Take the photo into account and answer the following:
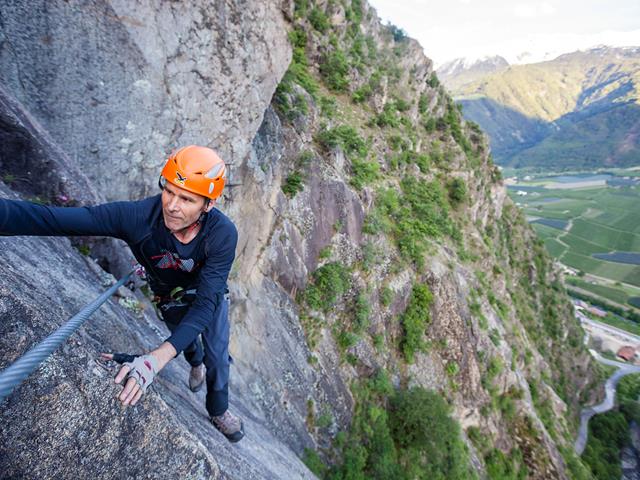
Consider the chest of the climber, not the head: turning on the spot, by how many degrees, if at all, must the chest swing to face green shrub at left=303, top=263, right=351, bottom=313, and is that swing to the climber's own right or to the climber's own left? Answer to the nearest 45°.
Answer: approximately 180°

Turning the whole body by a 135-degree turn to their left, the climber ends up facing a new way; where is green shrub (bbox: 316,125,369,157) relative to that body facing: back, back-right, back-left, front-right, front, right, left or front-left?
front-left

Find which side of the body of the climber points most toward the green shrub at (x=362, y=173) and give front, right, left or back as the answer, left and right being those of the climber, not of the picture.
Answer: back

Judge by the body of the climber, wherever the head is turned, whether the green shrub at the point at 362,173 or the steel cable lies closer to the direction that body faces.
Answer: the steel cable

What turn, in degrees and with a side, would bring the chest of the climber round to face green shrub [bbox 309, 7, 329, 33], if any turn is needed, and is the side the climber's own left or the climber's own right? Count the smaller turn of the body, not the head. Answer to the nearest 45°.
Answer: approximately 180°

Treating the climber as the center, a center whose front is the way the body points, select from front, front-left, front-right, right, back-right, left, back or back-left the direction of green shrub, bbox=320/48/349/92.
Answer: back

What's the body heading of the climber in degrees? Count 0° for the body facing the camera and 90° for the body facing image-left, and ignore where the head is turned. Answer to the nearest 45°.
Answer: approximately 45°

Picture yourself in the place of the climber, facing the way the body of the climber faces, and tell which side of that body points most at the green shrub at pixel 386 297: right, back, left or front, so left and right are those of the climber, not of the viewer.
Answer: back

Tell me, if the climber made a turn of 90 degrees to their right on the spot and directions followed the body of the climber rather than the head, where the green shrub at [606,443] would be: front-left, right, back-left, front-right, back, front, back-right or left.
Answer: back-right

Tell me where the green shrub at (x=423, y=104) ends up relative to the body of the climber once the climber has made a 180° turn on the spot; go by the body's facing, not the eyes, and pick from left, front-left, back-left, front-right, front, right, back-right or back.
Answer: front
